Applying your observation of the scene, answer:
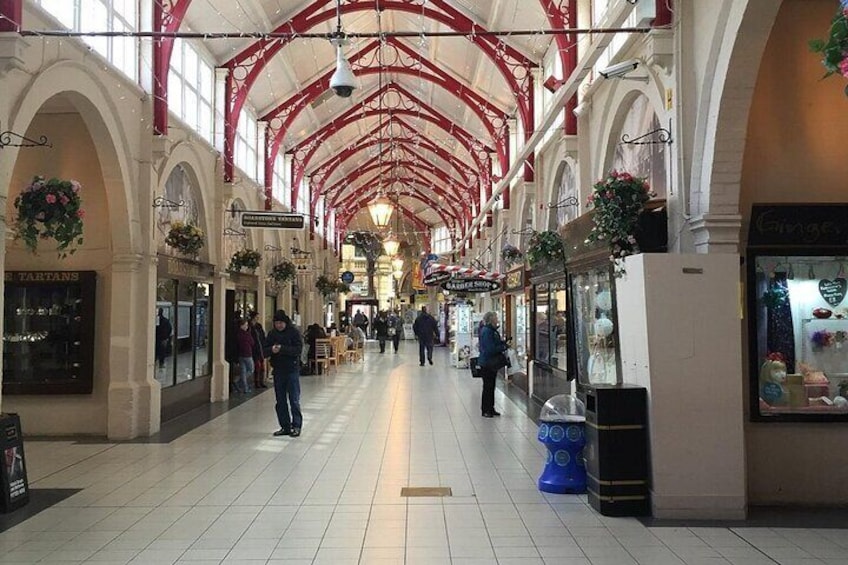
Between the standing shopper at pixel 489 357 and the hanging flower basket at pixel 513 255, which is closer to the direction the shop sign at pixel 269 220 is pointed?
the standing shopper

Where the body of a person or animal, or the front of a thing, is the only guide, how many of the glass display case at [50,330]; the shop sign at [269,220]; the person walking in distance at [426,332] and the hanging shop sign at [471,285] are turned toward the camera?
3

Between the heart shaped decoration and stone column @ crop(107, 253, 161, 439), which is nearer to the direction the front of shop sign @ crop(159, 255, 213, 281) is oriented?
the heart shaped decoration

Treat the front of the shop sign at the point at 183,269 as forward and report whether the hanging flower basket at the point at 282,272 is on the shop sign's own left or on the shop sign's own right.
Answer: on the shop sign's own left

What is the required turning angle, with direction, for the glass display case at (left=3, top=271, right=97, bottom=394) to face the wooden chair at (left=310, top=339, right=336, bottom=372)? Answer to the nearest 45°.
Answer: approximately 135° to its left
